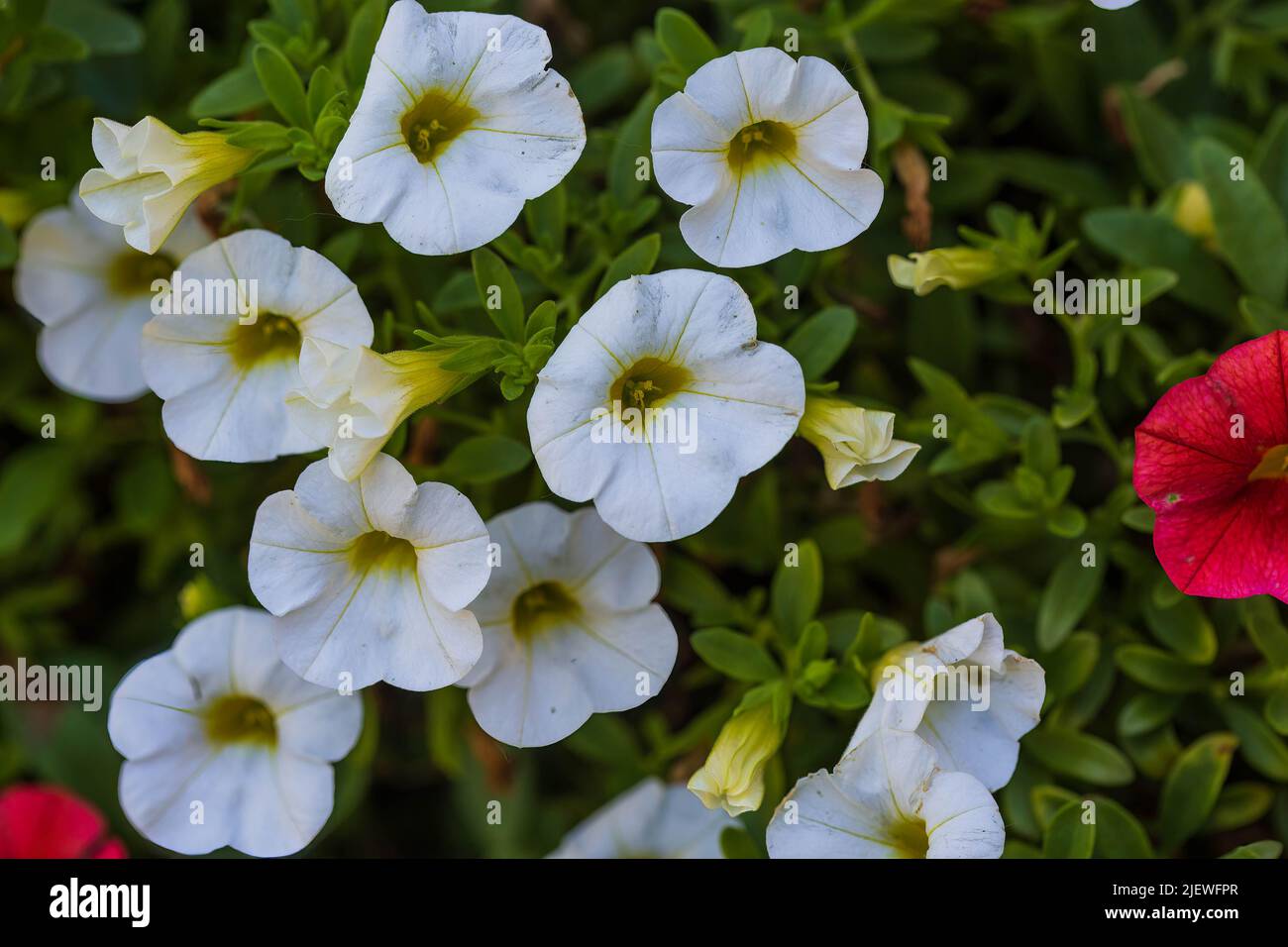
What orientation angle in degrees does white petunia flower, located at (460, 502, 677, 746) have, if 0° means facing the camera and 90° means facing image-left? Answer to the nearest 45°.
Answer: approximately 0°

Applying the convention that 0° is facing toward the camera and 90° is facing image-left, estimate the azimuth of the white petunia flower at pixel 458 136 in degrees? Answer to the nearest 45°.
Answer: approximately 0°

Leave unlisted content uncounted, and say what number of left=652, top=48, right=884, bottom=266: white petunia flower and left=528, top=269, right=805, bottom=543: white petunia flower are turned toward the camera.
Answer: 2

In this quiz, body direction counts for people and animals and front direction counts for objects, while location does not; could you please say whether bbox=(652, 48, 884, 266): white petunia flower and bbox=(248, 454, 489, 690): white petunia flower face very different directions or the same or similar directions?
same or similar directions

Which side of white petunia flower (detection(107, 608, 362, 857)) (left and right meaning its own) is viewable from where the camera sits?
front

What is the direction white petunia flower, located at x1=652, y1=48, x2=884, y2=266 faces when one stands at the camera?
facing the viewer
